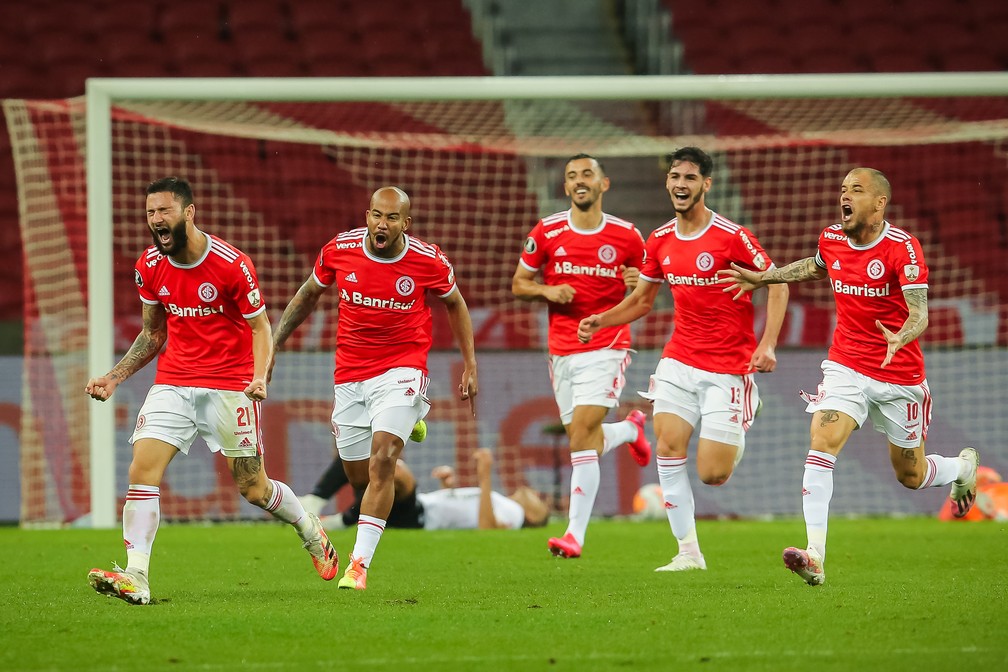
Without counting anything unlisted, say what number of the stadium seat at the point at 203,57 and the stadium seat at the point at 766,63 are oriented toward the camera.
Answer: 2

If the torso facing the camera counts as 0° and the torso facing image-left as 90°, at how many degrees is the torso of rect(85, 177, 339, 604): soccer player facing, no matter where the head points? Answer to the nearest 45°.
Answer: approximately 45°

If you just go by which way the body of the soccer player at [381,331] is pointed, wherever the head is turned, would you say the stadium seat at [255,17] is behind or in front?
behind

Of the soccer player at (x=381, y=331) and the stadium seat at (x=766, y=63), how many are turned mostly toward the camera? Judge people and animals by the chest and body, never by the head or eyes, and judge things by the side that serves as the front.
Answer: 2

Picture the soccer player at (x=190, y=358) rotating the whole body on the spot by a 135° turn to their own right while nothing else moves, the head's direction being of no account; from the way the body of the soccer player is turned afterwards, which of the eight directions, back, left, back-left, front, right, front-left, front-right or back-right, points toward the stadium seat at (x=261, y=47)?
front

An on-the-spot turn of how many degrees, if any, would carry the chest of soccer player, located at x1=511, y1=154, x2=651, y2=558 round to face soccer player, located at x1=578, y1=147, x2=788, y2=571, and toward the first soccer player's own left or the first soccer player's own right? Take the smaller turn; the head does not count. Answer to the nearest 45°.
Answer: approximately 45° to the first soccer player's own left

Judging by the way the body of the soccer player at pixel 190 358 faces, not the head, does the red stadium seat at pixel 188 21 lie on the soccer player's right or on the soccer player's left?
on the soccer player's right

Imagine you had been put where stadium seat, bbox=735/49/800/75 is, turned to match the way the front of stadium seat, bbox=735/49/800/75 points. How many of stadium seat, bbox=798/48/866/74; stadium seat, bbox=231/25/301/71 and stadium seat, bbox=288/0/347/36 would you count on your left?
1

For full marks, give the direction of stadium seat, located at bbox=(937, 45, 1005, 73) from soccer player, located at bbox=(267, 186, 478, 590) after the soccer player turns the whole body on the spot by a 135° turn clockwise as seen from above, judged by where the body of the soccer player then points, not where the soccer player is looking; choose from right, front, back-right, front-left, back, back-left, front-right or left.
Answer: right

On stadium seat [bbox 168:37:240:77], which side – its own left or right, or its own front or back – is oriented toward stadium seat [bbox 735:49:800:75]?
left

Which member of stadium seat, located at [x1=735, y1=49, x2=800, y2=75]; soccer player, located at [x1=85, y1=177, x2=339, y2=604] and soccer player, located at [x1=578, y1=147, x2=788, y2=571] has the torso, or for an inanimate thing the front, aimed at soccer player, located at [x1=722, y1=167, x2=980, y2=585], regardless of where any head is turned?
the stadium seat
